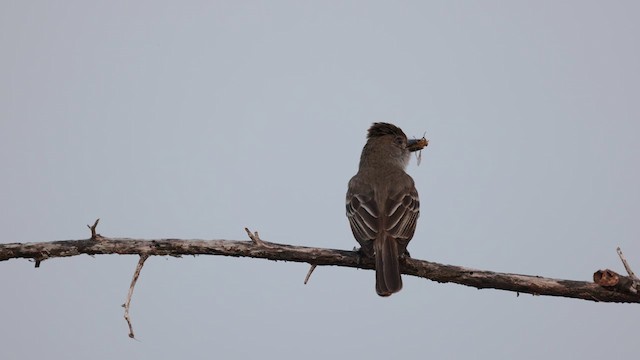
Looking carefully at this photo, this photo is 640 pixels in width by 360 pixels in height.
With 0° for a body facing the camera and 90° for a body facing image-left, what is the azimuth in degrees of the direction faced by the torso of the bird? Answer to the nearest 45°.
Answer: approximately 180°
